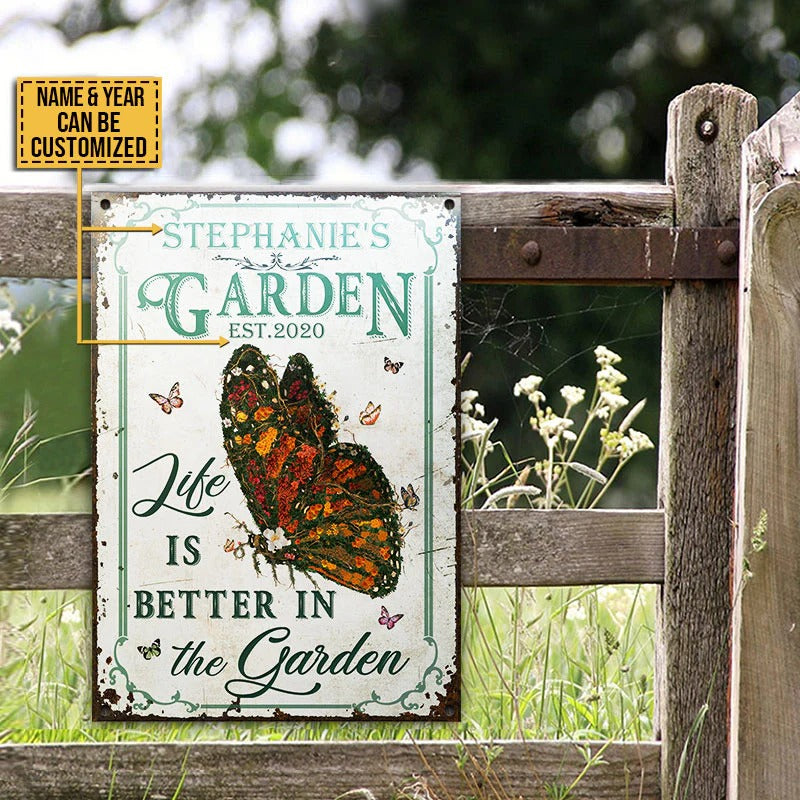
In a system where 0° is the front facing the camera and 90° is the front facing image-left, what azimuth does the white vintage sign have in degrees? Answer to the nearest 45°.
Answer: approximately 0°
